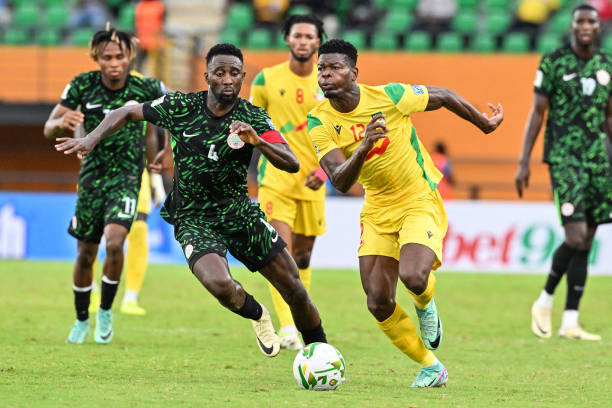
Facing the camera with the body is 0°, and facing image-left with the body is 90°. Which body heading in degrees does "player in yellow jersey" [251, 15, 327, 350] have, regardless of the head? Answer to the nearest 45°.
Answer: approximately 0°

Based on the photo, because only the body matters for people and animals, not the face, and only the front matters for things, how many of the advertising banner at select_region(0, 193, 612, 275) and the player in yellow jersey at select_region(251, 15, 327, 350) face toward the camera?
2

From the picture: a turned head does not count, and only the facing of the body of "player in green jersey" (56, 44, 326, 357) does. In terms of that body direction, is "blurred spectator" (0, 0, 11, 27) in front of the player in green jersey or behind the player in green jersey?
behind

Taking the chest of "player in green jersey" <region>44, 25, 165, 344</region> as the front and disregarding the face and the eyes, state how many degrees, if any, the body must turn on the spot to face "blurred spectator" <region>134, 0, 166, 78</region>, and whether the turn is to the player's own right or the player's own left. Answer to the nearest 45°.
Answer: approximately 180°
